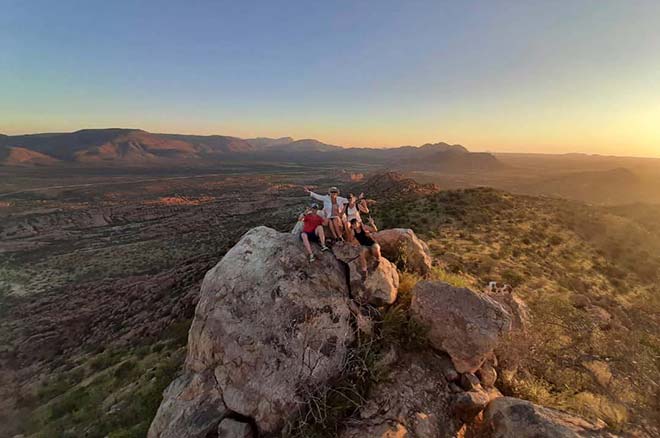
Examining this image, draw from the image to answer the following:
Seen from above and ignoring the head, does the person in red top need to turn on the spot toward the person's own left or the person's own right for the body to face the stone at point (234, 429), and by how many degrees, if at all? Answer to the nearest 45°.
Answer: approximately 45° to the person's own right

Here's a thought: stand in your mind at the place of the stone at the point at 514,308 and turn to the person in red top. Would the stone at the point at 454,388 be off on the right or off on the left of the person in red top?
left

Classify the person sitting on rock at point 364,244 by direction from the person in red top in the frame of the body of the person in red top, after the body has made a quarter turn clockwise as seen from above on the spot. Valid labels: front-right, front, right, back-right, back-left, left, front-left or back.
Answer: back

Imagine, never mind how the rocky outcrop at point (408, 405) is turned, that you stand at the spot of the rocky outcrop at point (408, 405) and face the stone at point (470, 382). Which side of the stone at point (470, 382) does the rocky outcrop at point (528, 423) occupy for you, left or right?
right

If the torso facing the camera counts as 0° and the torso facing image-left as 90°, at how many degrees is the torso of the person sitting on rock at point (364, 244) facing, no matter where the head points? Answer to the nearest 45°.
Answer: approximately 0°

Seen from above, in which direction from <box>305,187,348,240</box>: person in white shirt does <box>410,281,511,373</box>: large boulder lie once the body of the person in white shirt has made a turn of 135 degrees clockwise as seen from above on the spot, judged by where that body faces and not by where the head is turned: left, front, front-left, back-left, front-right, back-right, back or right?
back

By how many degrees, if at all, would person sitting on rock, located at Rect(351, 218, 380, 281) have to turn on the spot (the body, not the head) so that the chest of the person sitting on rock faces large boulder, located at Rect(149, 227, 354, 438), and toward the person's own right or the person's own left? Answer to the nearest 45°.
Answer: approximately 45° to the person's own right

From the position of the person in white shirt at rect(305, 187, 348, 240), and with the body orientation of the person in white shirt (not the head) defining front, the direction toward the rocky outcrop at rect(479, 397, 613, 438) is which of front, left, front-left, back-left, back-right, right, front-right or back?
front-left

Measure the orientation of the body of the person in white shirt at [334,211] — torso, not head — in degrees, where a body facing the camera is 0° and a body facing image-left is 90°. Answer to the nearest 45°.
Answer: approximately 0°

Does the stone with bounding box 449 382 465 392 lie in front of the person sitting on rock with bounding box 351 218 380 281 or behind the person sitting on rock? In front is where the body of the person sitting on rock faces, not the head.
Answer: in front

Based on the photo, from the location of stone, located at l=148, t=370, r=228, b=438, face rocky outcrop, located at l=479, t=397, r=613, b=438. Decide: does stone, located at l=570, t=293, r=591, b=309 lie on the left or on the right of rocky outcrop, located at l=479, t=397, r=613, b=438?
left
